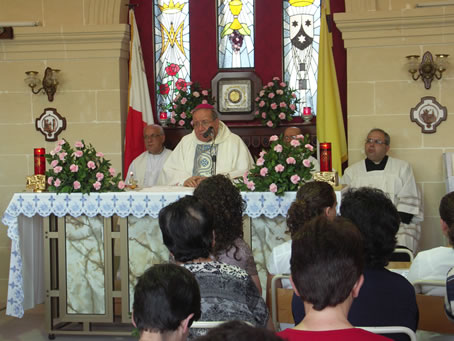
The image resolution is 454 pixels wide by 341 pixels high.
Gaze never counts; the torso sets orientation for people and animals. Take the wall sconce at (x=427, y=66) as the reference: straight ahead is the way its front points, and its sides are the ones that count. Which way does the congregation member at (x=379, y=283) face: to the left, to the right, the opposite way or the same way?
the opposite way

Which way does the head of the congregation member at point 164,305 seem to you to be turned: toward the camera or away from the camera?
away from the camera

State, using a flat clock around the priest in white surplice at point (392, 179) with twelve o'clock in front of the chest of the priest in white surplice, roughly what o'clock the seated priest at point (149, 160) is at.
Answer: The seated priest is roughly at 2 o'clock from the priest in white surplice.

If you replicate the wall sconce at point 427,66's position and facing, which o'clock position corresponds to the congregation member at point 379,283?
The congregation member is roughly at 12 o'clock from the wall sconce.

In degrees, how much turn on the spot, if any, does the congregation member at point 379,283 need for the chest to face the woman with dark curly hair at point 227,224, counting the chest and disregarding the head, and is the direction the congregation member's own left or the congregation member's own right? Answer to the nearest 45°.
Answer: approximately 45° to the congregation member's own left

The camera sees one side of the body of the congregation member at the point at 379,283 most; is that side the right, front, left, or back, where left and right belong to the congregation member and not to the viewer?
back

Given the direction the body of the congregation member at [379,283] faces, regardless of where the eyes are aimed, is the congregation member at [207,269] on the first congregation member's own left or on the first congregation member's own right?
on the first congregation member's own left

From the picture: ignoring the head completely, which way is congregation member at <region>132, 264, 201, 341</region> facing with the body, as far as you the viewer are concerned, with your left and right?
facing away from the viewer and to the right of the viewer

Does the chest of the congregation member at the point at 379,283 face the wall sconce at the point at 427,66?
yes

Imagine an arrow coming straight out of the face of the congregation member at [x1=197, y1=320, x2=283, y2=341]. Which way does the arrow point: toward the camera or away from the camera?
away from the camera

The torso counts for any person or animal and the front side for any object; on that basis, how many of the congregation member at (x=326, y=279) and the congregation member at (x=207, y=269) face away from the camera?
2

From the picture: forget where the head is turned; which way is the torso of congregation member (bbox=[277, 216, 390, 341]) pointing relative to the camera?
away from the camera

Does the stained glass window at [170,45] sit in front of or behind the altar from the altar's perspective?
behind

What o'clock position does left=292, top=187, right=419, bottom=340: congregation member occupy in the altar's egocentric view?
The congregation member is roughly at 11 o'clock from the altar.

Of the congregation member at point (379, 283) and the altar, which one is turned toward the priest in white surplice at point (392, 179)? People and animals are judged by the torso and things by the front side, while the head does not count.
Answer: the congregation member

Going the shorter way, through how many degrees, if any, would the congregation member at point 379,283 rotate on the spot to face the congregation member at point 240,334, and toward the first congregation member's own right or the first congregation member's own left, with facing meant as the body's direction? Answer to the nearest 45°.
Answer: approximately 180°
